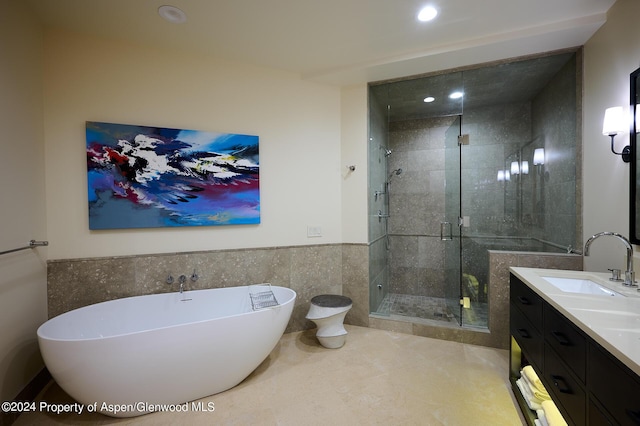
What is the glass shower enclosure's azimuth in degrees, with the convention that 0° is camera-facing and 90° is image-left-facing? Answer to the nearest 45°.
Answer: approximately 0°

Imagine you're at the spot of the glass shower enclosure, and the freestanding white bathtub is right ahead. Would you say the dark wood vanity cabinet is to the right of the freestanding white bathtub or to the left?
left

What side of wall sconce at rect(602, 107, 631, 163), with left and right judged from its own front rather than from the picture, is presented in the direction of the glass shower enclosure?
right

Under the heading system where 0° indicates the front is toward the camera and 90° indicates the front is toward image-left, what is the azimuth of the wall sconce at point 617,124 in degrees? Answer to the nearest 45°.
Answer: approximately 45°

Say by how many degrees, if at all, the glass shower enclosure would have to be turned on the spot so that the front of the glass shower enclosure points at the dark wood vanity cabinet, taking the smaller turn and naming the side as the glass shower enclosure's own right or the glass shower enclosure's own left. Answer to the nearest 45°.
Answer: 0° — it already faces it
